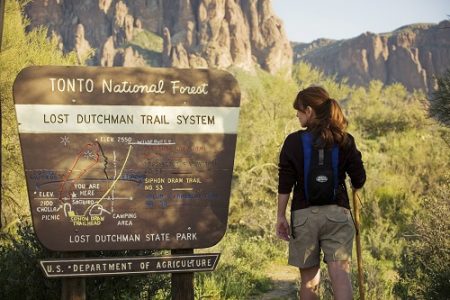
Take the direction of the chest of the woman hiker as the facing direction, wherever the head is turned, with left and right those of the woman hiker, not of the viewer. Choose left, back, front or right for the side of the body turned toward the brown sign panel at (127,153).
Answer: left

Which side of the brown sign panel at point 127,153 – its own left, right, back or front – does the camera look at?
front

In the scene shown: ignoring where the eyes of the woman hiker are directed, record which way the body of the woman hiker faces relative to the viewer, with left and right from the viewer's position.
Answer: facing away from the viewer

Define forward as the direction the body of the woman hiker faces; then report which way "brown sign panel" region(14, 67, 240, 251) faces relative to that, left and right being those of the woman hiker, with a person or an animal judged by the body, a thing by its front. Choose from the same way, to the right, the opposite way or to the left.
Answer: the opposite way

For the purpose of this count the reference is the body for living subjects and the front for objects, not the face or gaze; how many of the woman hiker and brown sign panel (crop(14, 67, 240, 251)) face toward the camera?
1

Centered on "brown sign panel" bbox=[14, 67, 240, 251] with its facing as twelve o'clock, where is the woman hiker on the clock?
The woman hiker is roughly at 10 o'clock from the brown sign panel.
